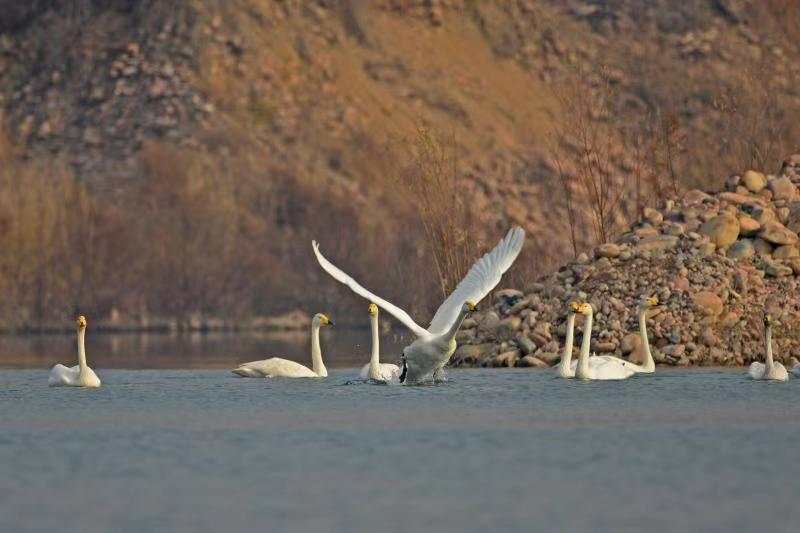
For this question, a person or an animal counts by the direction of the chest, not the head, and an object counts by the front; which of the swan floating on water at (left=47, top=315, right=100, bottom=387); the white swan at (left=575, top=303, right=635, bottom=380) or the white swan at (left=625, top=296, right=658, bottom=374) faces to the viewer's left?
the white swan at (left=575, top=303, right=635, bottom=380)

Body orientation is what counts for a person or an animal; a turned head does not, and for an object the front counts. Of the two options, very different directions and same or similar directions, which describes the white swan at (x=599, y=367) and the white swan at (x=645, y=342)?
very different directions

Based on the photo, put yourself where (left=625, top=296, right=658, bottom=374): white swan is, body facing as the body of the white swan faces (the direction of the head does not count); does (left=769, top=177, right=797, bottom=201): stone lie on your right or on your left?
on your left

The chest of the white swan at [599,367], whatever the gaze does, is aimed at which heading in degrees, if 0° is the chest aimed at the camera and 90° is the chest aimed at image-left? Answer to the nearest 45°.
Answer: approximately 90°

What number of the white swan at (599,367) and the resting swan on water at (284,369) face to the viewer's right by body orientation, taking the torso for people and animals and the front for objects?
1

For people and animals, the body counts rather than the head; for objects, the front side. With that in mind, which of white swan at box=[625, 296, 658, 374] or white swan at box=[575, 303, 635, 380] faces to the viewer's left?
white swan at box=[575, 303, 635, 380]

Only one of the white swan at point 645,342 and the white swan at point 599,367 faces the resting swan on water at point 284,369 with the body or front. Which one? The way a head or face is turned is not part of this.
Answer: the white swan at point 599,367
